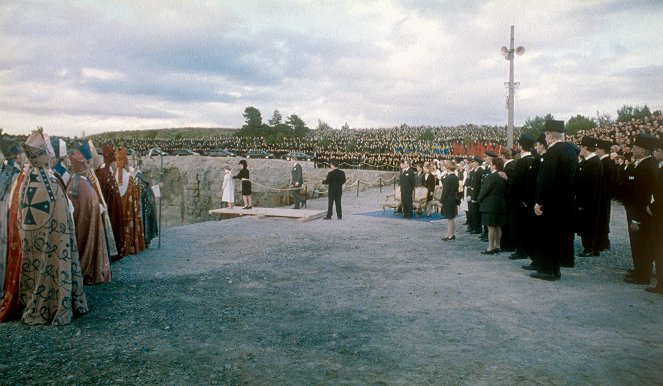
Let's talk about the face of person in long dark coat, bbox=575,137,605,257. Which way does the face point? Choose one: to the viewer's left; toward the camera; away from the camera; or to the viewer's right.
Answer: to the viewer's left

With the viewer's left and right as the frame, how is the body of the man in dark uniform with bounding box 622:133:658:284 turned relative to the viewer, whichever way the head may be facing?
facing to the left of the viewer

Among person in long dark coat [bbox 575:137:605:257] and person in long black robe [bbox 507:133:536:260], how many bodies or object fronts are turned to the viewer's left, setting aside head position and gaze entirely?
2

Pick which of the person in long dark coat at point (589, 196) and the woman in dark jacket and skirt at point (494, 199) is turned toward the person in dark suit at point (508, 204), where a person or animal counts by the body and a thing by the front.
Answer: the person in long dark coat at point (589, 196)

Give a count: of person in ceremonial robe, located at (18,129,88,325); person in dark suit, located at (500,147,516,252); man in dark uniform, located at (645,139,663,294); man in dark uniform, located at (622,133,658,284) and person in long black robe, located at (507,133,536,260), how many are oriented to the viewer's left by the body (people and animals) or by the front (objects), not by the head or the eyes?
4

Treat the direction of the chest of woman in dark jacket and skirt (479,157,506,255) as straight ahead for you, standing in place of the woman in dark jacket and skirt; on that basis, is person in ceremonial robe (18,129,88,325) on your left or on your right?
on your left

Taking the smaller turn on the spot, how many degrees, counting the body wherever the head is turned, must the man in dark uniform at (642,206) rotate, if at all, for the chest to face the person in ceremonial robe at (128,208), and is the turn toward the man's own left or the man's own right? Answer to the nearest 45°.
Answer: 0° — they already face them

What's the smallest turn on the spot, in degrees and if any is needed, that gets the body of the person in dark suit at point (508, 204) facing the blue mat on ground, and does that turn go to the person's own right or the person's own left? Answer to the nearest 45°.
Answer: approximately 45° to the person's own right

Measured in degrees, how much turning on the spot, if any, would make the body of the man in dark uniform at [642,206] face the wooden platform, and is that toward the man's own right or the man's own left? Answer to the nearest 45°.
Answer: approximately 45° to the man's own right

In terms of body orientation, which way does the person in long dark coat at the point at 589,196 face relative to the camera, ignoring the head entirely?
to the viewer's left

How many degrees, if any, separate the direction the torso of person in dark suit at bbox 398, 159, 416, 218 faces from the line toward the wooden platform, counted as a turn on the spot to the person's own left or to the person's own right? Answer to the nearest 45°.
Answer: approximately 45° to the person's own right

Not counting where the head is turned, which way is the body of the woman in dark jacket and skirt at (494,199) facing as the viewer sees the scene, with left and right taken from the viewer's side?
facing to the left of the viewer

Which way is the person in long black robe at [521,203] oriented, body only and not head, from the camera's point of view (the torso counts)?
to the viewer's left
